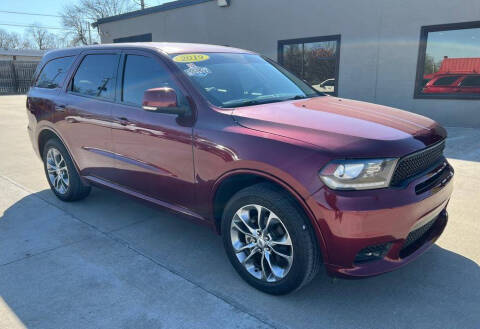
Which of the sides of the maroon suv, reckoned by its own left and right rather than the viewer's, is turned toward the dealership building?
left

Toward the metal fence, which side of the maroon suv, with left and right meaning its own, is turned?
back

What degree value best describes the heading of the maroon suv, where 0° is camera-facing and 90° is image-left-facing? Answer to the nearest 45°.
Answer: approximately 315°
